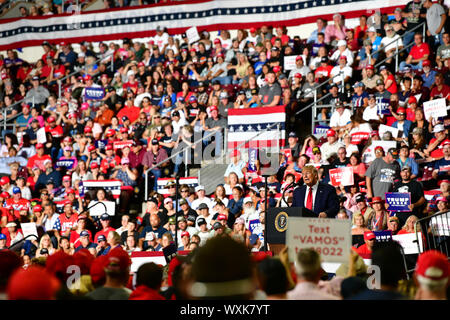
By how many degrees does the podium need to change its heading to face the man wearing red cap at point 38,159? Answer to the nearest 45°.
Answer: approximately 90° to its right

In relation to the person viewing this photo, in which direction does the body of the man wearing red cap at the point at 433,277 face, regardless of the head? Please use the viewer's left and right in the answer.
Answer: facing away from the viewer

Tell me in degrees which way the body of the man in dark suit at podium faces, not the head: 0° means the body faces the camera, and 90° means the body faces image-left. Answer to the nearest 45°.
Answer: approximately 45°

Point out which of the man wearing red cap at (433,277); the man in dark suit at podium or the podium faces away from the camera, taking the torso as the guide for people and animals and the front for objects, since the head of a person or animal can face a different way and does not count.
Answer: the man wearing red cap

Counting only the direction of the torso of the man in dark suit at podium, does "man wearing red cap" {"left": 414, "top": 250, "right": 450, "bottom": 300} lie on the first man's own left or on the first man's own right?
on the first man's own left

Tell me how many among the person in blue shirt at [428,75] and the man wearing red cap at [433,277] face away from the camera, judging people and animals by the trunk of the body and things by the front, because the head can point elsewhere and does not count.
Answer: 1

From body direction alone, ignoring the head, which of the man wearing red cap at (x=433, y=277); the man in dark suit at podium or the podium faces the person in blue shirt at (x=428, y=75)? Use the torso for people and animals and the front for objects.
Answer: the man wearing red cap

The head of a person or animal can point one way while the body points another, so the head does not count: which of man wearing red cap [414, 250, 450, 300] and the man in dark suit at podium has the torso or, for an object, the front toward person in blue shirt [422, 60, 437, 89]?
the man wearing red cap
